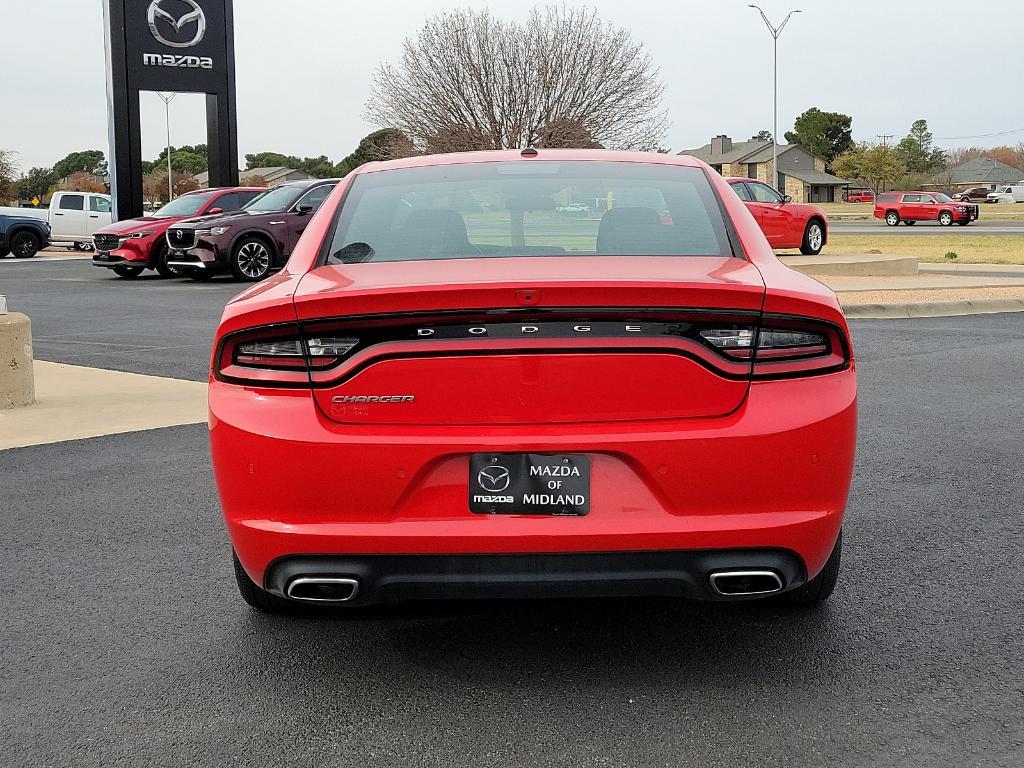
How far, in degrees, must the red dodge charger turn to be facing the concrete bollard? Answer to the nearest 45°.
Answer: approximately 45° to its left

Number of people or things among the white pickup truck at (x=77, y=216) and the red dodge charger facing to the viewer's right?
1

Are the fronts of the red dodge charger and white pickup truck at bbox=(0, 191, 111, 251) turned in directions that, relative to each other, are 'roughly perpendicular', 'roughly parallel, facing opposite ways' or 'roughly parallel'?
roughly perpendicular

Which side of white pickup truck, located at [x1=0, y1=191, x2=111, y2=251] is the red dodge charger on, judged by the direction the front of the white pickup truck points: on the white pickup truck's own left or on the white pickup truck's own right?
on the white pickup truck's own right

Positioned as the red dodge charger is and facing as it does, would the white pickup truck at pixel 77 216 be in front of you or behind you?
in front

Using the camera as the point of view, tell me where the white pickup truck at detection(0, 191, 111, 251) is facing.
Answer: facing to the right of the viewer

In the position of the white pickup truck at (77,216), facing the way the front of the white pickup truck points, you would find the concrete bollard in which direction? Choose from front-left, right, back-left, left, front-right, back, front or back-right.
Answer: right

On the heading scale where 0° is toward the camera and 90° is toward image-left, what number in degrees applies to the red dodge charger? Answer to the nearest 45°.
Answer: approximately 180°
